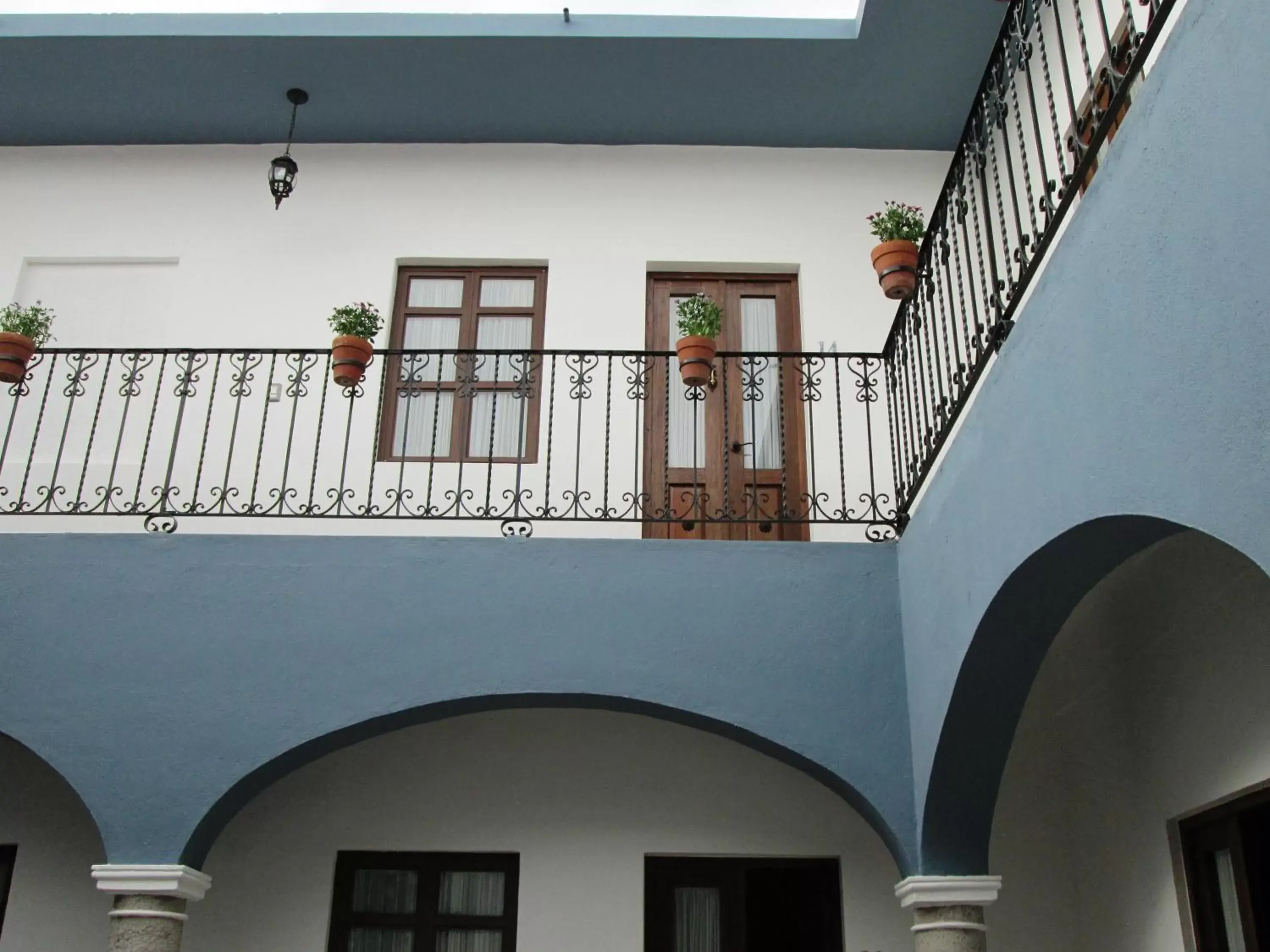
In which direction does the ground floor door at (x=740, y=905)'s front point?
toward the camera

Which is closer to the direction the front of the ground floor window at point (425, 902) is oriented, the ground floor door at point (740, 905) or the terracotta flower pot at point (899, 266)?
the terracotta flower pot

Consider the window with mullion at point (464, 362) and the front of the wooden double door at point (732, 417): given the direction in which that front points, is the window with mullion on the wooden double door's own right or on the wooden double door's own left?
on the wooden double door's own right

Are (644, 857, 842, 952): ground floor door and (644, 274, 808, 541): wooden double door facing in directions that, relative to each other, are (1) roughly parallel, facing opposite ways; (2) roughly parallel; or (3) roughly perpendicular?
roughly parallel

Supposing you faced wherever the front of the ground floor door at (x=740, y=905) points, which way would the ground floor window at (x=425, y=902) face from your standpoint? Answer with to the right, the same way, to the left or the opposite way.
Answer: the same way

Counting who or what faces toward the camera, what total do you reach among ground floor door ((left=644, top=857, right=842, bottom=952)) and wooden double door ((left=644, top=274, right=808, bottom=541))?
2

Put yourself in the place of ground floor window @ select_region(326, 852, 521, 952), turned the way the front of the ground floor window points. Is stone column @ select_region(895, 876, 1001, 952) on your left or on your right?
on your left

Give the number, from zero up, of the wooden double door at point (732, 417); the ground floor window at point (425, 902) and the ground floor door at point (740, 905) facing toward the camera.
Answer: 3

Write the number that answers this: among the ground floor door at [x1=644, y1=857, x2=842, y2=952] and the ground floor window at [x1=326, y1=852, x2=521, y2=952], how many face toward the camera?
2

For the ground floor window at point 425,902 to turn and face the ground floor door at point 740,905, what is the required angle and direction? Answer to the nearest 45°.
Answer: approximately 90° to its left

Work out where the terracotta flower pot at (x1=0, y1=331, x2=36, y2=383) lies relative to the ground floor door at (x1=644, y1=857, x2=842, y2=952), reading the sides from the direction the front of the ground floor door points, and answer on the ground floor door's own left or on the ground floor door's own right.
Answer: on the ground floor door's own right
